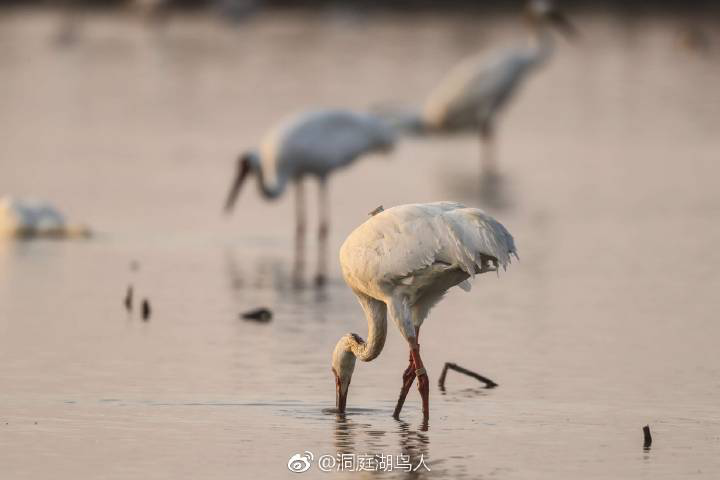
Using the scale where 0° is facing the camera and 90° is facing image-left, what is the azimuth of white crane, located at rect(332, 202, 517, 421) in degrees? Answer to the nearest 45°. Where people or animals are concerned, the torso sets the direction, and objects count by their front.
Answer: approximately 90°

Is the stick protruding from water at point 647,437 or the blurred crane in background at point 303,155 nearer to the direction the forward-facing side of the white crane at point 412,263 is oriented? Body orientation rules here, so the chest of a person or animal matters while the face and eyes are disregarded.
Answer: the blurred crane in background

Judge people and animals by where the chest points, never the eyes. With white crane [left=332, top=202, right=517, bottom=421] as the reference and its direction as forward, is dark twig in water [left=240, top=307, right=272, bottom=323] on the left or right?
on its right

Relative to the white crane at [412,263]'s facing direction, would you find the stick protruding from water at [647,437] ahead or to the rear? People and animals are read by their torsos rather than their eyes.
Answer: to the rear

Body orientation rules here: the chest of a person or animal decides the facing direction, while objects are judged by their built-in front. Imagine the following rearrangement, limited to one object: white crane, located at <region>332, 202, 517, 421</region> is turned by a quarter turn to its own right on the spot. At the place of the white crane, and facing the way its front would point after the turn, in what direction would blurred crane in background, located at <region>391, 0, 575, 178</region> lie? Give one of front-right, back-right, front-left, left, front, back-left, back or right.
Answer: front

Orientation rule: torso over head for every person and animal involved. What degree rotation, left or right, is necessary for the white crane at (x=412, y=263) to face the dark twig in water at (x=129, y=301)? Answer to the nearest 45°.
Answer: approximately 45° to its right

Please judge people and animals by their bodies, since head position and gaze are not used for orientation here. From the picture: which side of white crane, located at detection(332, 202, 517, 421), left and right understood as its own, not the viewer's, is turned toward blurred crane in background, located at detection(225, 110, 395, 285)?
right
